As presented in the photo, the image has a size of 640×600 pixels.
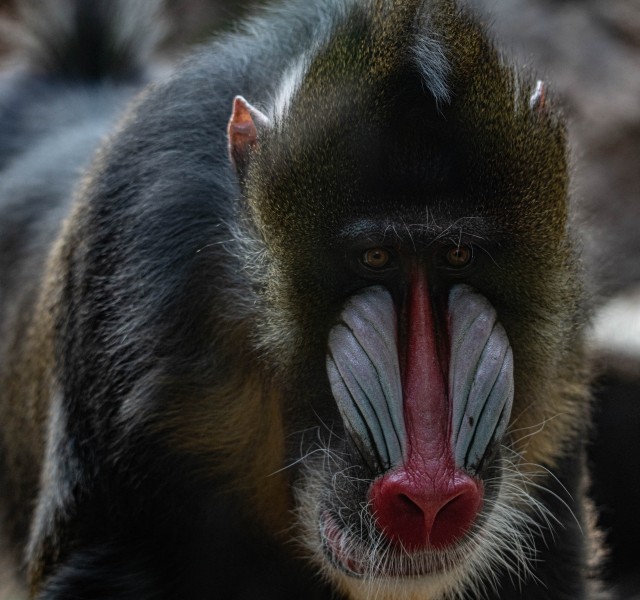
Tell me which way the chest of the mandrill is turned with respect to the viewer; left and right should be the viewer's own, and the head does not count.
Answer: facing the viewer and to the right of the viewer
